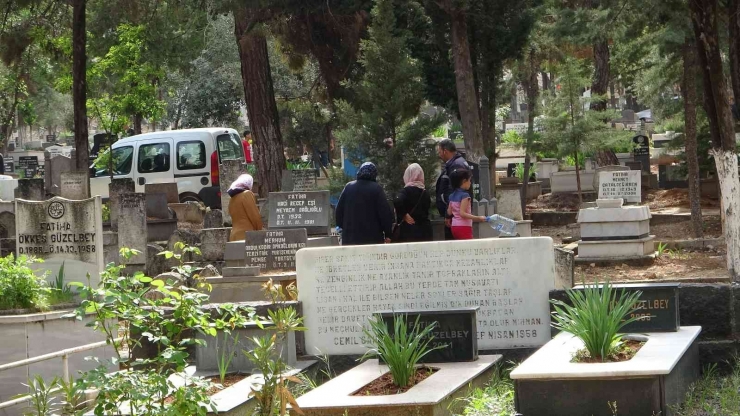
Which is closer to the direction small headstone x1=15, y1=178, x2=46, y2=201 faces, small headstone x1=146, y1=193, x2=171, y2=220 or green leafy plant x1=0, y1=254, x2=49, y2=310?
the green leafy plant

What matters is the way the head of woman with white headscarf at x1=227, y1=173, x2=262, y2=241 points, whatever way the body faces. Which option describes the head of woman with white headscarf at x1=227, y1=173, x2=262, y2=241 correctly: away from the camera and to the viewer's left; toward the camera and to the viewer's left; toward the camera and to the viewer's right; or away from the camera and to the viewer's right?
away from the camera and to the viewer's right

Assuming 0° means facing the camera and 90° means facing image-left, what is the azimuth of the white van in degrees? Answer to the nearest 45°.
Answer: approximately 135°

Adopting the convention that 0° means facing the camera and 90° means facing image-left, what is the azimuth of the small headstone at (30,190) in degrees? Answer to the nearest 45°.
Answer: approximately 0°

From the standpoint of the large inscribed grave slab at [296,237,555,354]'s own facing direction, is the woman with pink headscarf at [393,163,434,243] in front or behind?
behind

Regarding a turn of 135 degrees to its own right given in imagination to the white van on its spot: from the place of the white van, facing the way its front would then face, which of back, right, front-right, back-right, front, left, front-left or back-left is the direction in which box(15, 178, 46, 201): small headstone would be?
back

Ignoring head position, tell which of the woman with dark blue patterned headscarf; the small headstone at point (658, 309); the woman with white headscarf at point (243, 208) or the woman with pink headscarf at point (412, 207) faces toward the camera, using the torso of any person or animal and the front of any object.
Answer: the small headstone

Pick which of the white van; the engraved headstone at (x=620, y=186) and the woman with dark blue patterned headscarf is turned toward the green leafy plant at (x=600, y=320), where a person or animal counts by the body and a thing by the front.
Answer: the engraved headstone

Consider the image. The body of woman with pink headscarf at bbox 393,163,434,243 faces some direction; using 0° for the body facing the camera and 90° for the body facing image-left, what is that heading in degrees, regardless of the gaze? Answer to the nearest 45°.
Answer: approximately 180°

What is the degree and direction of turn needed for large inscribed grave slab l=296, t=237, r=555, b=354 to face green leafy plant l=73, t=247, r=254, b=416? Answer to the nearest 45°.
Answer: approximately 45° to its right

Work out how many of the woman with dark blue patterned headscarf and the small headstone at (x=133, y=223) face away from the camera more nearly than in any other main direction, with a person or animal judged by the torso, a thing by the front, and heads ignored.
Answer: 1

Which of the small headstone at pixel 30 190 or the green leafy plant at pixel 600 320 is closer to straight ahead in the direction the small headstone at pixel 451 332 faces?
the green leafy plant
